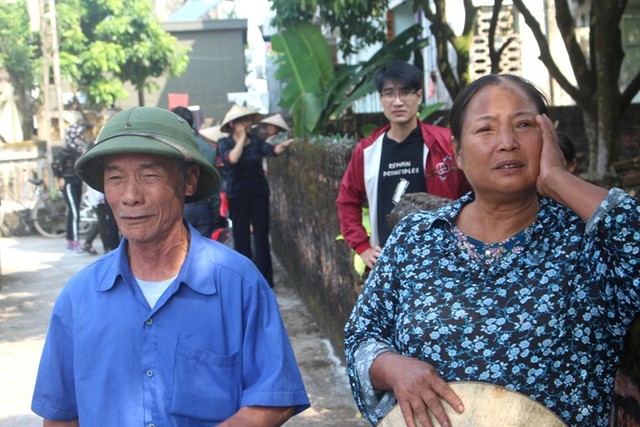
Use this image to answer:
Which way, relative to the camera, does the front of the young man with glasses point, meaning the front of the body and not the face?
toward the camera

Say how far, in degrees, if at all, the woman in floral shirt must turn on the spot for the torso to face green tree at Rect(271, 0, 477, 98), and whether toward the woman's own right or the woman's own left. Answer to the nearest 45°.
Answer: approximately 180°

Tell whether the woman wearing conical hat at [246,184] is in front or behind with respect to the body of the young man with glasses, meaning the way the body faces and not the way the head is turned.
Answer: behind

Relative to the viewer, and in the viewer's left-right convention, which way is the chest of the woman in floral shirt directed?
facing the viewer

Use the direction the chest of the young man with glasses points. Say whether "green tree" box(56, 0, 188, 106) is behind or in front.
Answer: behind

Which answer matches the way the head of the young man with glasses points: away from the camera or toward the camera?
toward the camera

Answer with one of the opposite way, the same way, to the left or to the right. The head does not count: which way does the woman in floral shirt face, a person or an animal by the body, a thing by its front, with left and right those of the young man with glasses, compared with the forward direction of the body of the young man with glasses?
the same way

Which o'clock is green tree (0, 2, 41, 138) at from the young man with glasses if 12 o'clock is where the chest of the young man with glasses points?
The green tree is roughly at 5 o'clock from the young man with glasses.

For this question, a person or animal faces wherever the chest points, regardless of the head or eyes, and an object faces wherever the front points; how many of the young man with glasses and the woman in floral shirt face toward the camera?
2
